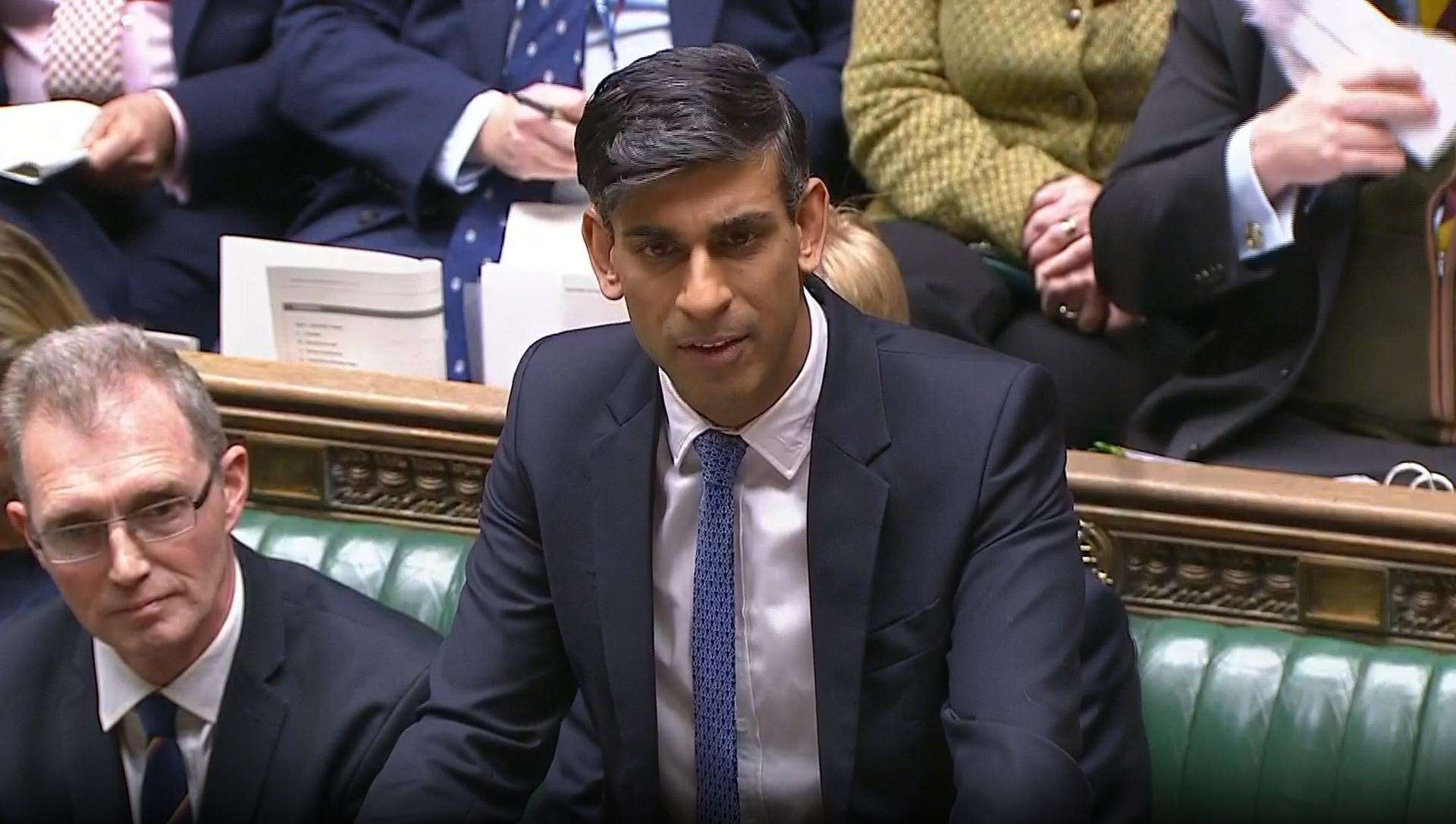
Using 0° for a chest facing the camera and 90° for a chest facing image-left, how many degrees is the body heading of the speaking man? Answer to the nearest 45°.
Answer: approximately 0°

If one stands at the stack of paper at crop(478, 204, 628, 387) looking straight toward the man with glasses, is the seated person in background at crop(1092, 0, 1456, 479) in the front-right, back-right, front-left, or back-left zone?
back-left

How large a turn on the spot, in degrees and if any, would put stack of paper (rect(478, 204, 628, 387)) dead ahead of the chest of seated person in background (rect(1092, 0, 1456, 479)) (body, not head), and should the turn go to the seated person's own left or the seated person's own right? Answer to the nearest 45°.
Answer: approximately 135° to the seated person's own right

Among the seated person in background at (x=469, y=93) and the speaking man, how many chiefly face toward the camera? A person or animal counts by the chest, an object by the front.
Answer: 2

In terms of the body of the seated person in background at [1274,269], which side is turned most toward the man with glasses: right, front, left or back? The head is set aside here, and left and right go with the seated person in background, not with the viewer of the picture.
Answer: right

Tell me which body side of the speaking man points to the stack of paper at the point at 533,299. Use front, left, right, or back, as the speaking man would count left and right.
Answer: back

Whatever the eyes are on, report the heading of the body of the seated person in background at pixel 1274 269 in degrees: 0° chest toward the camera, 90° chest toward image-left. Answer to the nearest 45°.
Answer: approximately 315°
